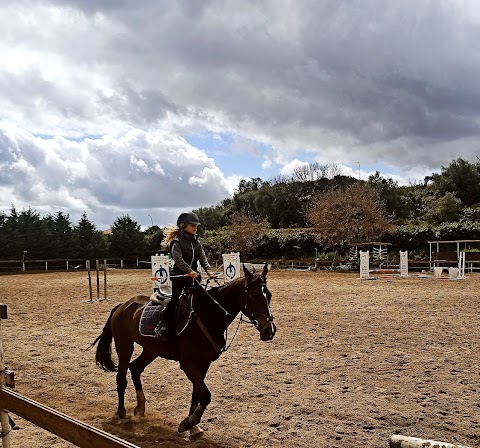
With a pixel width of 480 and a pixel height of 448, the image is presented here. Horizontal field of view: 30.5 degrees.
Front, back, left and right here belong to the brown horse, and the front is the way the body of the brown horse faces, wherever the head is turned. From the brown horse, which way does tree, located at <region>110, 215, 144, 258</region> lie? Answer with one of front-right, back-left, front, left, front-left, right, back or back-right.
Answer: back-left

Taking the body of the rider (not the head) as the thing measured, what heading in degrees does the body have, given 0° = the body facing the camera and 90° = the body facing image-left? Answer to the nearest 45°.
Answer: approximately 315°

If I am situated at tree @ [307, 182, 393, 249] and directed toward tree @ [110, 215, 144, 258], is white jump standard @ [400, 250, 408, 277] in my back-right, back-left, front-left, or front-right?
back-left

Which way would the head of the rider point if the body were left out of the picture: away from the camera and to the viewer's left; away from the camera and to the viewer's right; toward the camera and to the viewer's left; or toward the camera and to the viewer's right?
toward the camera and to the viewer's right

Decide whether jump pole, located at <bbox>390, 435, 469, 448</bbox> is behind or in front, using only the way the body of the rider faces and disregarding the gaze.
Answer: in front

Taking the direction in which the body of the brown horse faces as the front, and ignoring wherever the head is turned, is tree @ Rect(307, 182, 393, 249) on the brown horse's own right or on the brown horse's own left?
on the brown horse's own left

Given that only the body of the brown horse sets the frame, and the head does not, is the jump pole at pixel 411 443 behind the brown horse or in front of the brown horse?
in front

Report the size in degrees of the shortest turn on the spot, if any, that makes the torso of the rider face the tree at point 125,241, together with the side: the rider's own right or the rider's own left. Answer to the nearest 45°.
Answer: approximately 135° to the rider's own left

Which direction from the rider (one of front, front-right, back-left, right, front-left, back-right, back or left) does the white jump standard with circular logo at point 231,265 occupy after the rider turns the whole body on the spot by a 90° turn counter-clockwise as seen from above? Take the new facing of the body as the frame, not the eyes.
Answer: front-left

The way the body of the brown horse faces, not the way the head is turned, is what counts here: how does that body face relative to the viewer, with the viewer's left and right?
facing the viewer and to the right of the viewer

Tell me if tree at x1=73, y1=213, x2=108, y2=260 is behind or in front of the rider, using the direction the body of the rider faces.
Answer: behind

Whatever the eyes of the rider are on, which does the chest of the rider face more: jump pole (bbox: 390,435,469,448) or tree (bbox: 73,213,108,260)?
the jump pole
